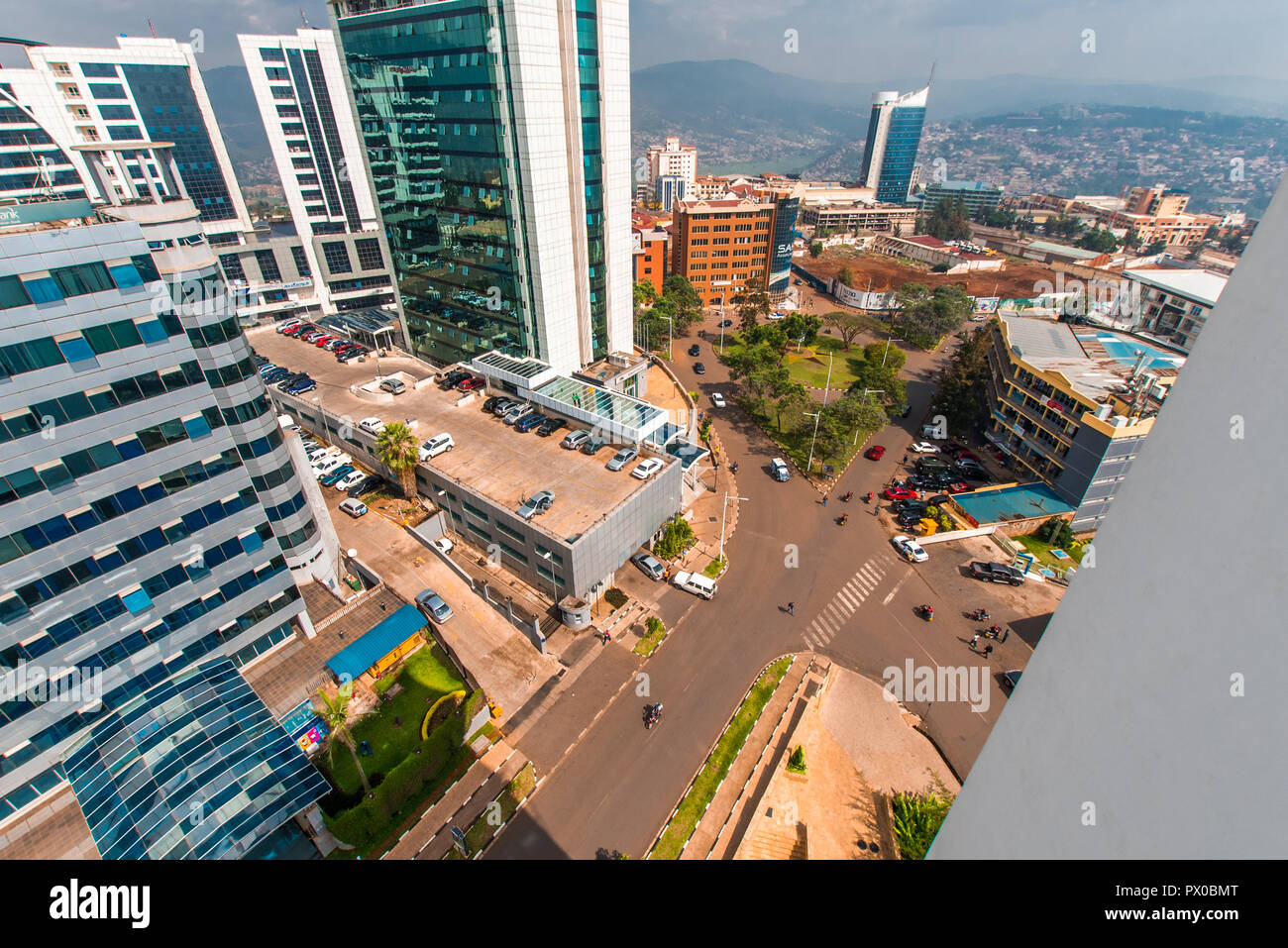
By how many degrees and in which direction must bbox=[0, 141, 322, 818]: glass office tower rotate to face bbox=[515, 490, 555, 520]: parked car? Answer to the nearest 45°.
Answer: approximately 45° to its left

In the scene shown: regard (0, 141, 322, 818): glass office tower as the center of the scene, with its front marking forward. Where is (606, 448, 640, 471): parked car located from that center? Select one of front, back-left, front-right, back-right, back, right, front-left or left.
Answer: front-left

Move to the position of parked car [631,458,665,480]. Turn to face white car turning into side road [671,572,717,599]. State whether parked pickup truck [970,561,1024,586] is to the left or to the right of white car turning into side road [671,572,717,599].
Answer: left

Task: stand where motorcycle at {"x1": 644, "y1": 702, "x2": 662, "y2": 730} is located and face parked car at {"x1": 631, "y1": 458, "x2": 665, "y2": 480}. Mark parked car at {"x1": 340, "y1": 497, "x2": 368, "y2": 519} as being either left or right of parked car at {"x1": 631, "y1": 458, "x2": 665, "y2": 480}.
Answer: left

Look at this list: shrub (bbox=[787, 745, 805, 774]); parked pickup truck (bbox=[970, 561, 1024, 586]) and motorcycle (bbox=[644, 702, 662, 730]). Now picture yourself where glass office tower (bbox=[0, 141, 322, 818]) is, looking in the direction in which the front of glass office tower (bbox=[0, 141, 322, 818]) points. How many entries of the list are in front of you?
3

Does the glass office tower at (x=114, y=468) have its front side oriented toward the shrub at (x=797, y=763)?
yes

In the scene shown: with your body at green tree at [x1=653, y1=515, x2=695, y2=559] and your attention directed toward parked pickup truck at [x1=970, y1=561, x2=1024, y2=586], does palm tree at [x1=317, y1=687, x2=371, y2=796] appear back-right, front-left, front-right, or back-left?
back-right

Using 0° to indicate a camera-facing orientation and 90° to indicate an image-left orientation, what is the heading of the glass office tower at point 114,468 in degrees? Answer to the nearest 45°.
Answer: approximately 315°
